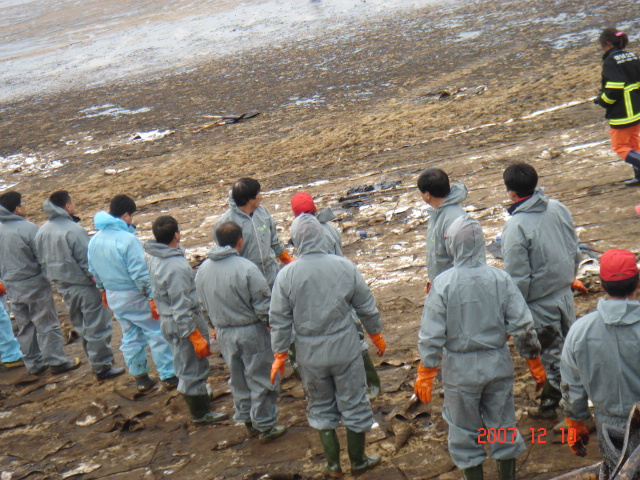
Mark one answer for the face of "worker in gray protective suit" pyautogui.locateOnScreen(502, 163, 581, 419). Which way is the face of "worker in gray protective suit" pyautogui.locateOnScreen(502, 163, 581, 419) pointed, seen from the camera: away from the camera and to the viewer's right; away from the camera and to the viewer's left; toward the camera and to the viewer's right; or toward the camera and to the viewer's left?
away from the camera and to the viewer's left

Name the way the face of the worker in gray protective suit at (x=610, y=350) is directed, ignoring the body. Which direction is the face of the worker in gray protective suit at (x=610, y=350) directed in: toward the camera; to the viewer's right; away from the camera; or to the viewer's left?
away from the camera

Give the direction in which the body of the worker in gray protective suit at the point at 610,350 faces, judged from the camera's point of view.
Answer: away from the camera

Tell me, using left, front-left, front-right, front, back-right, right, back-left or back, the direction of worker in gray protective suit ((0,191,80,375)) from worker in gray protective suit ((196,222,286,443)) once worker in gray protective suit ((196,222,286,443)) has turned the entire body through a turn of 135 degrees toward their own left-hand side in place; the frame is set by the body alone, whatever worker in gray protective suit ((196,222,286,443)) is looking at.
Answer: front-right

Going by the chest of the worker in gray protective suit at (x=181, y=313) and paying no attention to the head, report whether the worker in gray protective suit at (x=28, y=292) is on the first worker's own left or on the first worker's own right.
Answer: on the first worker's own left

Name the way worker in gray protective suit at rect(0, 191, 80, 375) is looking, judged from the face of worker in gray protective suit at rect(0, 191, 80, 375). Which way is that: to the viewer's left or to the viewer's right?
to the viewer's right

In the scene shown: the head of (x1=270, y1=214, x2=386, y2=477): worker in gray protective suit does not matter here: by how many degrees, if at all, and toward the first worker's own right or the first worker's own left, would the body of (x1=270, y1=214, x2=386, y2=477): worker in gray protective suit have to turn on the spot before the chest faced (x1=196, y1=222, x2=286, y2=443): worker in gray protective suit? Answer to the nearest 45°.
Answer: approximately 45° to the first worker's own left

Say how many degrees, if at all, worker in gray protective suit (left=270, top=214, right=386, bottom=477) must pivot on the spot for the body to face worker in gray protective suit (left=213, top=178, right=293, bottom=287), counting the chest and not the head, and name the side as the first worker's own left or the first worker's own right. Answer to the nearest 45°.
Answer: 0° — they already face them

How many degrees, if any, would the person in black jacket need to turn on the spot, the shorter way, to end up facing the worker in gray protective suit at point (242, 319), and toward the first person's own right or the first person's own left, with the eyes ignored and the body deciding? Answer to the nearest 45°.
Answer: approximately 90° to the first person's own left

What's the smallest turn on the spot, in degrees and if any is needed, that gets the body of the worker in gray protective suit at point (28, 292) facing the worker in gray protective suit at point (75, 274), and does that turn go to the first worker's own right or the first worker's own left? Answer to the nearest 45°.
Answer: approximately 90° to the first worker's own right

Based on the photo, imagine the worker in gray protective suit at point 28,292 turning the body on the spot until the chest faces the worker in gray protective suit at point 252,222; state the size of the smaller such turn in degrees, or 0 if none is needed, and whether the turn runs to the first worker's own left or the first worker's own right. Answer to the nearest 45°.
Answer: approximately 90° to the first worker's own right
